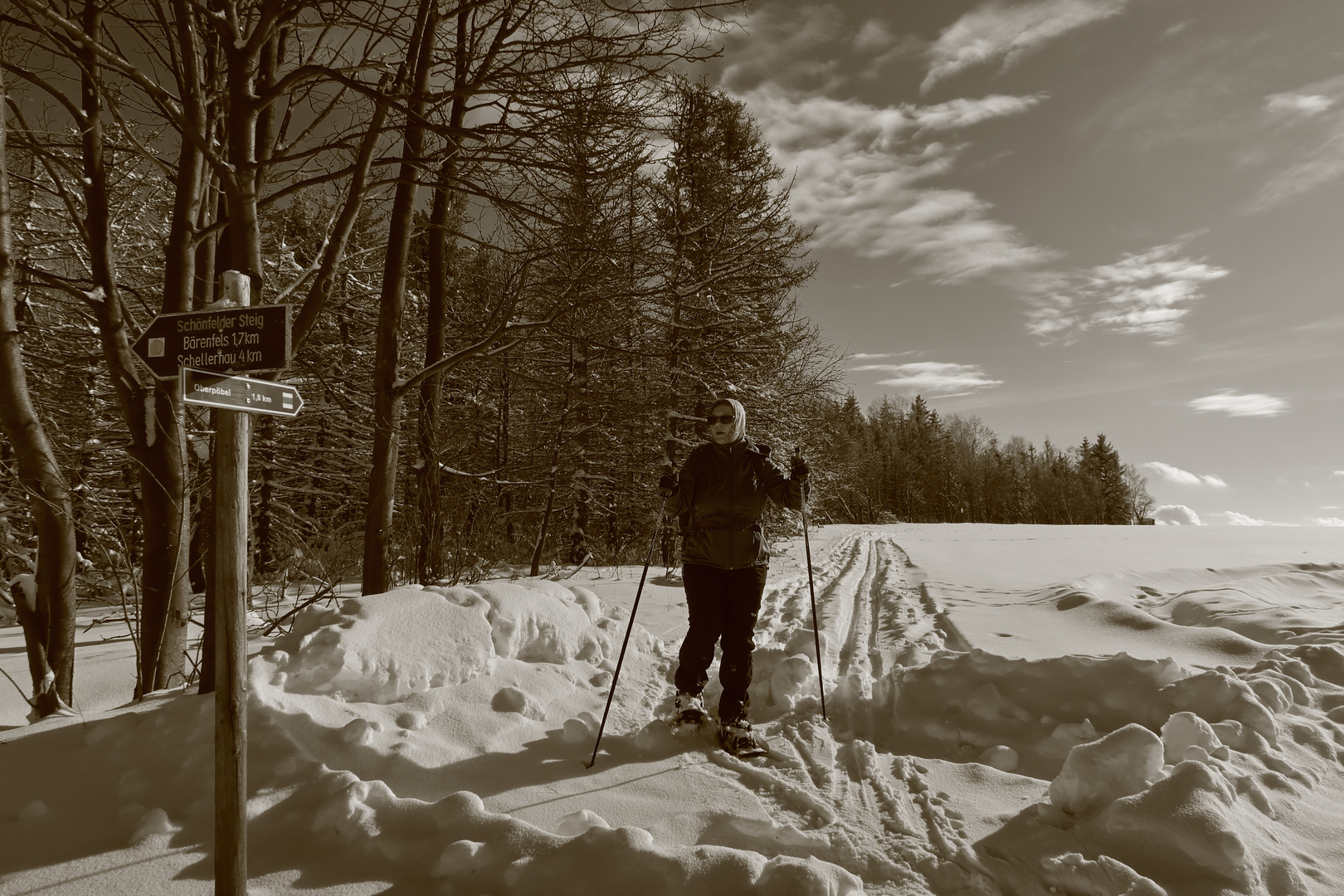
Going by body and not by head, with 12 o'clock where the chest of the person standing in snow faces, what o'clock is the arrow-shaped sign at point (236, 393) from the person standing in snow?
The arrow-shaped sign is roughly at 1 o'clock from the person standing in snow.

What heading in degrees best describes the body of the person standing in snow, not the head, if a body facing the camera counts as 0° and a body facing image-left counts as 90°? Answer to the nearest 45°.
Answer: approximately 0°

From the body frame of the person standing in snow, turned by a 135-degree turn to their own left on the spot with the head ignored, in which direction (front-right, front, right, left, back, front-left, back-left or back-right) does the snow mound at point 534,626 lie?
left

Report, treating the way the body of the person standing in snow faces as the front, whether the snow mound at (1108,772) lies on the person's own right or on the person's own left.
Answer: on the person's own left

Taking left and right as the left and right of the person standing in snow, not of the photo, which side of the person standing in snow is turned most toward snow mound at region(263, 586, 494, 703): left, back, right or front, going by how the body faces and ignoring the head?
right

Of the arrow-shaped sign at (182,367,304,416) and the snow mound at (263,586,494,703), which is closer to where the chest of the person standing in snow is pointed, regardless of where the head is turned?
the arrow-shaped sign

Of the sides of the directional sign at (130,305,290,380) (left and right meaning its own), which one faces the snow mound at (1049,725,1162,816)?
left
